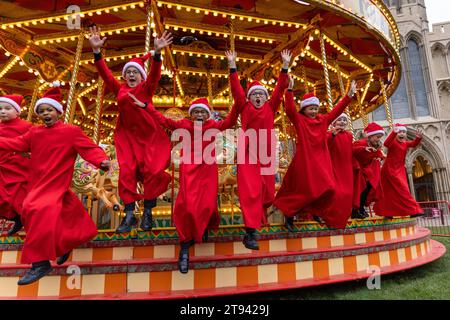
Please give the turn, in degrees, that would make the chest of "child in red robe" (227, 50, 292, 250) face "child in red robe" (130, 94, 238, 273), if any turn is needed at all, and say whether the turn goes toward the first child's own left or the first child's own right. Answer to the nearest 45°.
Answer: approximately 45° to the first child's own right

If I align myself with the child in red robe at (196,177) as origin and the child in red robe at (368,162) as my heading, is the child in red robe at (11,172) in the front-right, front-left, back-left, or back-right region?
back-left

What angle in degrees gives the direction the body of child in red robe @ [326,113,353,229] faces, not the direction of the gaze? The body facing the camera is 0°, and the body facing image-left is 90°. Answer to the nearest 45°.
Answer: approximately 0°

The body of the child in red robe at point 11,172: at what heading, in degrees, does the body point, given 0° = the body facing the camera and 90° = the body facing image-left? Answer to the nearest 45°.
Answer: approximately 45°

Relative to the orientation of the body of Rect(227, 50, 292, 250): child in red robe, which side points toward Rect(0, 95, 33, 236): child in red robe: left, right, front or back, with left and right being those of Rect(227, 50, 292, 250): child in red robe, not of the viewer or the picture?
right

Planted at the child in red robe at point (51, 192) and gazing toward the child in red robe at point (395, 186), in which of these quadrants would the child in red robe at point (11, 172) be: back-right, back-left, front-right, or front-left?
back-left

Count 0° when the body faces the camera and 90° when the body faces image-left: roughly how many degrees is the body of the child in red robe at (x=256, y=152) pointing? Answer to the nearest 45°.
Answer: approximately 0°

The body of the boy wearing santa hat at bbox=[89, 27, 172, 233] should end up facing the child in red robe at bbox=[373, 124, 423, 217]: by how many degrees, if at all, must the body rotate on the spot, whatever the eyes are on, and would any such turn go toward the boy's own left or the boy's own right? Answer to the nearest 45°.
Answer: approximately 90° to the boy's own left

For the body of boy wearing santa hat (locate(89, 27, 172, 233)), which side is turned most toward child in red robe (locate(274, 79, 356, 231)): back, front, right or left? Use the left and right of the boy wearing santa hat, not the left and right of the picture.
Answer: left
